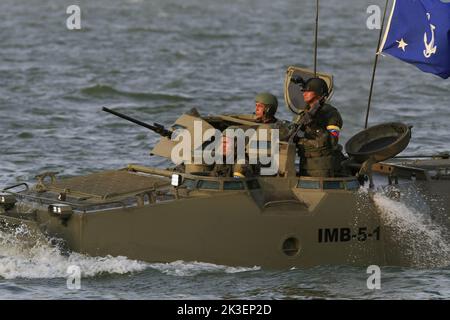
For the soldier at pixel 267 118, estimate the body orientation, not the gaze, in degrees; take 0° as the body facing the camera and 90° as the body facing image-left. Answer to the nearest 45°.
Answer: approximately 90°

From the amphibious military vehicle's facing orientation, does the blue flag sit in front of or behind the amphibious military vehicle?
behind

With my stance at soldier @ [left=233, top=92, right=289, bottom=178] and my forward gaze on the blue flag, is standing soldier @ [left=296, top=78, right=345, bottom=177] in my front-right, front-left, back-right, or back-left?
front-right

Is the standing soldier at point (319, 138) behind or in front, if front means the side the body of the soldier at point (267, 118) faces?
behind

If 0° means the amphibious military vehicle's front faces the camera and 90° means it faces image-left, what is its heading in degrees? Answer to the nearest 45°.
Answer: approximately 90°
